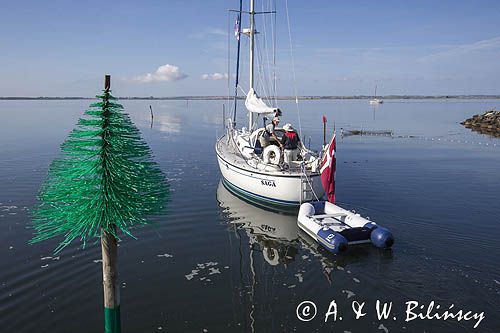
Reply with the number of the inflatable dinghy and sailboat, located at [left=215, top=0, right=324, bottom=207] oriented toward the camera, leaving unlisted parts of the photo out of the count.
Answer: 0

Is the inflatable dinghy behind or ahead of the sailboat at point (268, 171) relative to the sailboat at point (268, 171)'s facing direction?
behind

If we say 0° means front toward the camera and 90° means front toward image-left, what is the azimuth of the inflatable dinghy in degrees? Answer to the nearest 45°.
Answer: approximately 135°

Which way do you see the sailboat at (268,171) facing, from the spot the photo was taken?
facing away from the viewer and to the left of the viewer

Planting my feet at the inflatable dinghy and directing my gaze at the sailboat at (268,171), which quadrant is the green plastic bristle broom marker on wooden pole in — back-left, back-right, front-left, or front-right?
back-left

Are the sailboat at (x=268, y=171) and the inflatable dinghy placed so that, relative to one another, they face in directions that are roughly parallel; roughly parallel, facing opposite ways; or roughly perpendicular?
roughly parallel

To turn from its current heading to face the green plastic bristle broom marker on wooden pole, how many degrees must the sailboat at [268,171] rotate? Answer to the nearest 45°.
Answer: approximately 135° to its left

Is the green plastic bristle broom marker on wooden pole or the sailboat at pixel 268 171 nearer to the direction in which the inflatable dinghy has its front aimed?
the sailboat

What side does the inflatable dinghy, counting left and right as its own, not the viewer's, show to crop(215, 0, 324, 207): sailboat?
front

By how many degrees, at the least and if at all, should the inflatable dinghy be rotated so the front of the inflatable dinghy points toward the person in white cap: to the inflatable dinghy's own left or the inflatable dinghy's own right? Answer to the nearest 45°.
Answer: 0° — it already faces them

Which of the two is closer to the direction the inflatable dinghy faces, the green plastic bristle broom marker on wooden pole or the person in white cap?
the person in white cap
